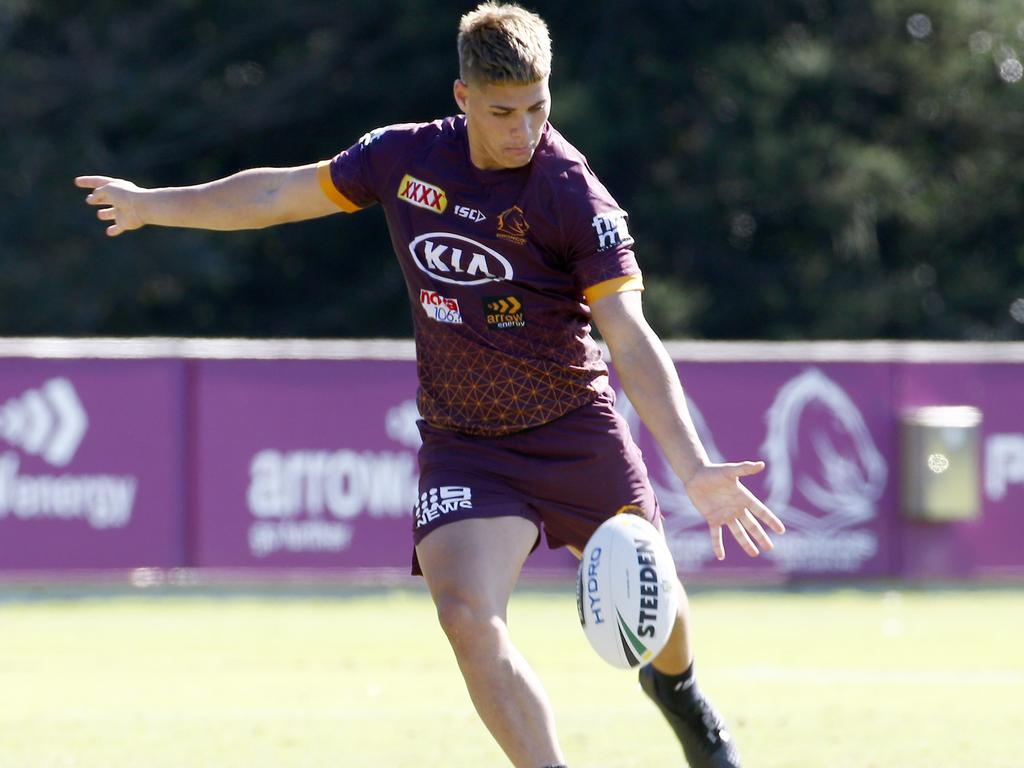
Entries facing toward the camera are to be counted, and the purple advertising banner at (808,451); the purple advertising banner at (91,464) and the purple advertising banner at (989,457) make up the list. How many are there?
3

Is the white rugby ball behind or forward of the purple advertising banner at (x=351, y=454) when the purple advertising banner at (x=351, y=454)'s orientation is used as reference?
forward

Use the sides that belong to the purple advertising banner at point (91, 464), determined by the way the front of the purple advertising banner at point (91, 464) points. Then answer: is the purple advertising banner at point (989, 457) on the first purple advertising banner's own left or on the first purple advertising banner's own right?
on the first purple advertising banner's own left

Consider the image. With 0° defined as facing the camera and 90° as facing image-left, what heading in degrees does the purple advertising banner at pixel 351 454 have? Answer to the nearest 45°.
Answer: approximately 0°

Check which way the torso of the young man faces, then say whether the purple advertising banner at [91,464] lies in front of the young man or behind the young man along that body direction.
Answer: behind

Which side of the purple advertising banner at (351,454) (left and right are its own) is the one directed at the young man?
front

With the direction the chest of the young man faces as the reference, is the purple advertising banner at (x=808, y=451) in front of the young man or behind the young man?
behind

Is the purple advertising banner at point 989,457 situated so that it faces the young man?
yes

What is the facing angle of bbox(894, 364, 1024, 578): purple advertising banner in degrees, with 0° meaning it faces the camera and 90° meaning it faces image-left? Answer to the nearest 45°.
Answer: approximately 0°

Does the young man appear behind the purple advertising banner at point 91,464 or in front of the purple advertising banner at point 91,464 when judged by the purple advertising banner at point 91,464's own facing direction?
in front
